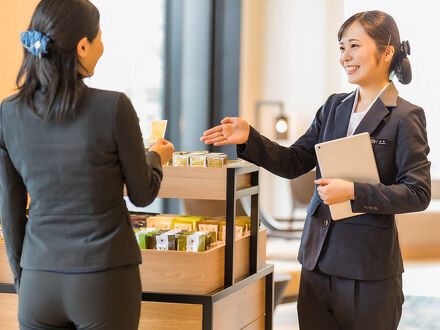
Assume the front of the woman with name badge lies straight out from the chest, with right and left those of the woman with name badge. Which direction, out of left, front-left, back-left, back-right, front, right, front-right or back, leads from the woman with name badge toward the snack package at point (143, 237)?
front-right

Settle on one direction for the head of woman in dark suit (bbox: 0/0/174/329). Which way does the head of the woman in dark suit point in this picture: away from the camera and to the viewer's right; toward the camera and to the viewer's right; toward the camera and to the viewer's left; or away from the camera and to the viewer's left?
away from the camera and to the viewer's right

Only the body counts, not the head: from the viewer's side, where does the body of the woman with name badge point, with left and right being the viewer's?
facing the viewer and to the left of the viewer

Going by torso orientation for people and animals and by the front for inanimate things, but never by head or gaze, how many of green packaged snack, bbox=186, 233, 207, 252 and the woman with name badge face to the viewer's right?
0

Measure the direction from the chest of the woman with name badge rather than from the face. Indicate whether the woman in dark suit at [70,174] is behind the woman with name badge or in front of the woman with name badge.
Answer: in front

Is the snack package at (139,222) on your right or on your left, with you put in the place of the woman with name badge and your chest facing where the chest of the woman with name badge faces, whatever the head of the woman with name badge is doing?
on your right

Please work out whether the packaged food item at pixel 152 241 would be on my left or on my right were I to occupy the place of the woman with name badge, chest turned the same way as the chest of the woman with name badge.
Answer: on my right

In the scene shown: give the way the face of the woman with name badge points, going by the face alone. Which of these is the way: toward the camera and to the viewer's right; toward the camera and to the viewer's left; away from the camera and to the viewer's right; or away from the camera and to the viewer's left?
toward the camera and to the viewer's left

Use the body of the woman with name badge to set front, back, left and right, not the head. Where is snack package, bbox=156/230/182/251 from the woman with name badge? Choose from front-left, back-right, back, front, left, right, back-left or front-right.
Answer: front-right

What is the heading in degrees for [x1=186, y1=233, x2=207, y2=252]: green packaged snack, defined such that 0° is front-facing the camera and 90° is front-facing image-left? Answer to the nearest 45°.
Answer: approximately 0°

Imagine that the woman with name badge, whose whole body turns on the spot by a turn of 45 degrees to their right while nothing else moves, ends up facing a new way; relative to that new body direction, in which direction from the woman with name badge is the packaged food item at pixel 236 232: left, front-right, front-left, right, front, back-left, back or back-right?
front-right
